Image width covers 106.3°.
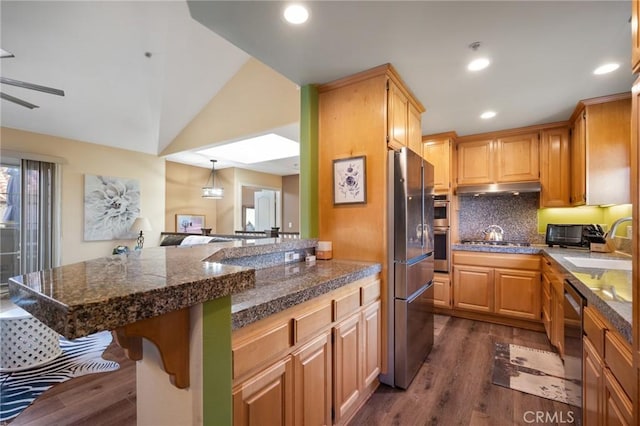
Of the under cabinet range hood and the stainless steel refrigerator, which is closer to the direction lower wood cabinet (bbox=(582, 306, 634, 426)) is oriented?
the stainless steel refrigerator

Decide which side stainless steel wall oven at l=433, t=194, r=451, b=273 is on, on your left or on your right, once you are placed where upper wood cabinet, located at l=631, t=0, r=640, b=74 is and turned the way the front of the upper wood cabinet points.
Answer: on your right

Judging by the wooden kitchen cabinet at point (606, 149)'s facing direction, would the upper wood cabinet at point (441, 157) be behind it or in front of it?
in front

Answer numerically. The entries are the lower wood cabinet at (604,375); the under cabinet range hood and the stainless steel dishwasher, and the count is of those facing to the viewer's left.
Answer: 2

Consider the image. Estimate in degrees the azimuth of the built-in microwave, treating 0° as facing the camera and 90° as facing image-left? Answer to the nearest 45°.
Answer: approximately 0°

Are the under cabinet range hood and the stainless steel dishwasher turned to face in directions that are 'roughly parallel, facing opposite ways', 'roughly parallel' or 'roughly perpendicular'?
roughly perpendicular

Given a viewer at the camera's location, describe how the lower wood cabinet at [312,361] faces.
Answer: facing the viewer and to the right of the viewer

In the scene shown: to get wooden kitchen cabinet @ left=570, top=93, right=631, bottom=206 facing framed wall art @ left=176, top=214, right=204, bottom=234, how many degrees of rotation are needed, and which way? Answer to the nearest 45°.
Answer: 0° — it already faces it

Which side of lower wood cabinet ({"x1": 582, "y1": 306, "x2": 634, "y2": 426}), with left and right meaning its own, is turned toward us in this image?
left
